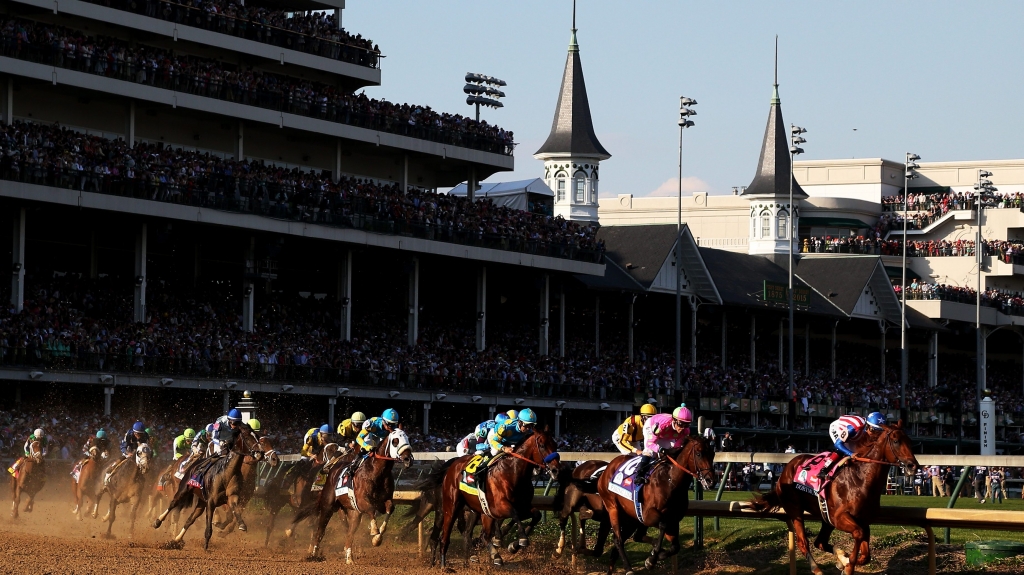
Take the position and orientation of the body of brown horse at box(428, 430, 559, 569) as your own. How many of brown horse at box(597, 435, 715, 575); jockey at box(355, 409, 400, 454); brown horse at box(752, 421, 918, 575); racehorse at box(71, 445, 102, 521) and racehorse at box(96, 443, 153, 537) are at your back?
3

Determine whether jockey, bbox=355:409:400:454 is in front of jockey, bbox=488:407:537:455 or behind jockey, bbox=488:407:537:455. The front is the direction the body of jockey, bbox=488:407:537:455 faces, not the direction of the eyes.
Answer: behind

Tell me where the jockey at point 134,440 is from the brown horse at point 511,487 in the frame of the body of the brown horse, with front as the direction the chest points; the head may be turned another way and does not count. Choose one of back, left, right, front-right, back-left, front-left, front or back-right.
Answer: back

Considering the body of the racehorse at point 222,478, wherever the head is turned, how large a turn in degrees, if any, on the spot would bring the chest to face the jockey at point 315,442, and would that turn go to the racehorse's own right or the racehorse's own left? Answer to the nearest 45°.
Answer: approximately 90° to the racehorse's own left

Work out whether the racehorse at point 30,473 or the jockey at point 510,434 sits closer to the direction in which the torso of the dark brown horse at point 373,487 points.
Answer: the jockey

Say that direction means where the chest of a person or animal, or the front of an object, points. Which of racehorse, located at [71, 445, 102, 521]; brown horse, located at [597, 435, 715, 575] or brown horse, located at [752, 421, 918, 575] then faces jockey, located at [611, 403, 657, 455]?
the racehorse

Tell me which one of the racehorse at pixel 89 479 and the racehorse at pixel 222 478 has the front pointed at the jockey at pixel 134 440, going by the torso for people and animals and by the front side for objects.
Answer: the racehorse at pixel 89 479

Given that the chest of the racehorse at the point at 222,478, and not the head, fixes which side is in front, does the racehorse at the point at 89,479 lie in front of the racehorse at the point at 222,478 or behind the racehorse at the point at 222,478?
behind
